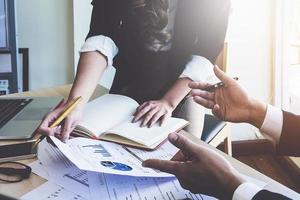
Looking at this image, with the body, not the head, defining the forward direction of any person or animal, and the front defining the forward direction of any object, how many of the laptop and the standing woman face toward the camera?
1

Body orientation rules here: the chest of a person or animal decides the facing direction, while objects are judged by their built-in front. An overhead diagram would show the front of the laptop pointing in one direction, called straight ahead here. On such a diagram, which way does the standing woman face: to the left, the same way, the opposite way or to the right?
to the right

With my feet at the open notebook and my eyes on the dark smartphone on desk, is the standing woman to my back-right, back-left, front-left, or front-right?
back-right

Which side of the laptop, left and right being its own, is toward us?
right
